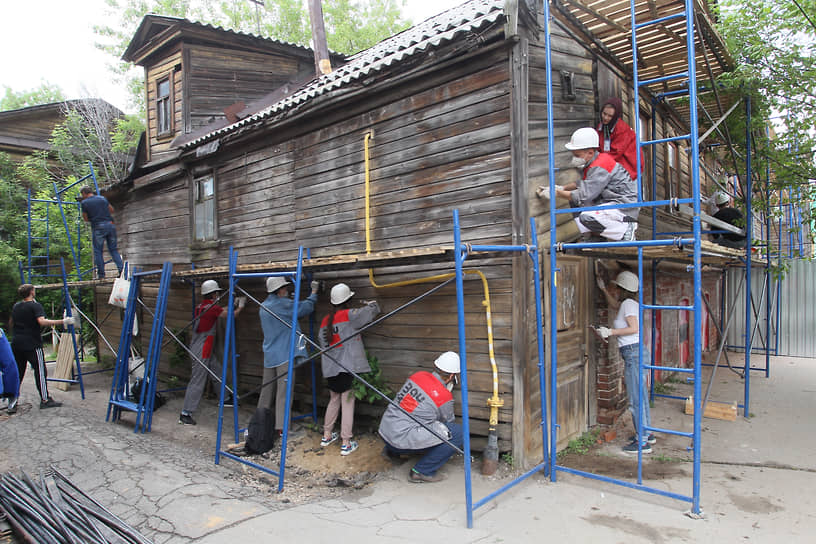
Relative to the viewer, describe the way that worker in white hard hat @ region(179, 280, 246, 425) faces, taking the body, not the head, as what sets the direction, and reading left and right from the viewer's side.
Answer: facing away from the viewer and to the right of the viewer

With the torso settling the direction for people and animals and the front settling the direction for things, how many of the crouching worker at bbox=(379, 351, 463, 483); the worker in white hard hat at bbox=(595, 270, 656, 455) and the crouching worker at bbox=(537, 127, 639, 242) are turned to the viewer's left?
2

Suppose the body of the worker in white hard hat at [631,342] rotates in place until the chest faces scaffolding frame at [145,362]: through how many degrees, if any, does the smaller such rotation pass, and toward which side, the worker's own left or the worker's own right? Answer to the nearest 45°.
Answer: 0° — they already face it

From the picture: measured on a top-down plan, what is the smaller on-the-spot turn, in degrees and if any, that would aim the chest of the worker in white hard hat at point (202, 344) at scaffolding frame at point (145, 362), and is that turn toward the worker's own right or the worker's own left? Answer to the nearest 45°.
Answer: approximately 135° to the worker's own left

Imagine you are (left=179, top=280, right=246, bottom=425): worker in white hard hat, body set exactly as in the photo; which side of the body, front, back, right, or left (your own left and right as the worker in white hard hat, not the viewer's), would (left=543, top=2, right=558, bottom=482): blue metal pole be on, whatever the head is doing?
right

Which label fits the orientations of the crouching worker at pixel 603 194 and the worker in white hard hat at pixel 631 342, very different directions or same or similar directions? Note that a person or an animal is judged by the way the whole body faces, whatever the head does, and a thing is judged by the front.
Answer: same or similar directions

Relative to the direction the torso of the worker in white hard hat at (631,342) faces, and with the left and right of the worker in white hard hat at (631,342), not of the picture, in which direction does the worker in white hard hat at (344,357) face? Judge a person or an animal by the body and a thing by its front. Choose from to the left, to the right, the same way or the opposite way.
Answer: to the right

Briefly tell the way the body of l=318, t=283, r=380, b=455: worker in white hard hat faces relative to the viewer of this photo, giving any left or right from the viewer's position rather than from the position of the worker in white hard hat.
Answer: facing away from the viewer and to the right of the viewer

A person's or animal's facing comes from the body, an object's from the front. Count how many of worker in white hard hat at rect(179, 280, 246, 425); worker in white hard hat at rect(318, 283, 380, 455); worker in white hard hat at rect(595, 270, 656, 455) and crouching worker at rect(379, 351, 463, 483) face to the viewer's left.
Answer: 1

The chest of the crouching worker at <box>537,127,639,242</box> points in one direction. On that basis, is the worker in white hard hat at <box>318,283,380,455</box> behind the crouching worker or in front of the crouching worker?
in front

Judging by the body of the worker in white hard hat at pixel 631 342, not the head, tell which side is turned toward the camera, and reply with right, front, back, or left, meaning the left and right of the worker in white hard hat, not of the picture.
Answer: left

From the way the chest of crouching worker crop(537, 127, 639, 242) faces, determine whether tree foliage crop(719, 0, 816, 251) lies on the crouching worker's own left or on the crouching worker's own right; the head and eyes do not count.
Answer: on the crouching worker's own right

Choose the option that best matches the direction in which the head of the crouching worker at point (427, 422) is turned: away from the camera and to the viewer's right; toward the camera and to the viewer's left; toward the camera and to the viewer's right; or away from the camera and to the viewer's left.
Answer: away from the camera and to the viewer's right
